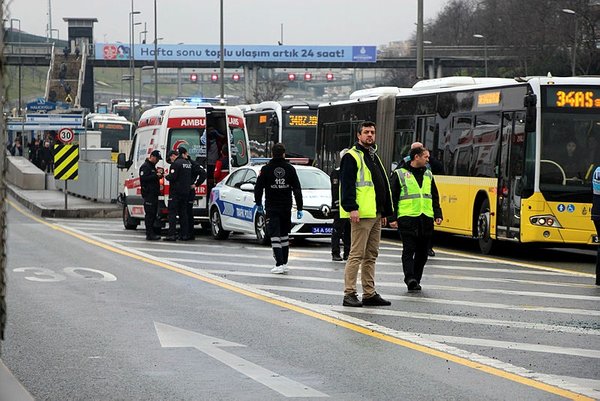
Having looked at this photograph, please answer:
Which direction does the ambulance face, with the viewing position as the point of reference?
facing away from the viewer and to the left of the viewer

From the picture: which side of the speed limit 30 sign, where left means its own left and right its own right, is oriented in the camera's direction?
front

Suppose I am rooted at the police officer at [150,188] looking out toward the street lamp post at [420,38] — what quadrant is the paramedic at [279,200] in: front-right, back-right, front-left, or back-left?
back-right

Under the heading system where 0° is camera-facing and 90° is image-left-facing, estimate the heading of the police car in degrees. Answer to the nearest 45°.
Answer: approximately 315°

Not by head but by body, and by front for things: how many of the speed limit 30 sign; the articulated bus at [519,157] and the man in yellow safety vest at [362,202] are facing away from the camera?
0
